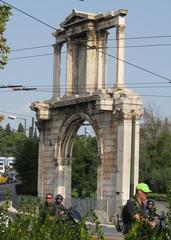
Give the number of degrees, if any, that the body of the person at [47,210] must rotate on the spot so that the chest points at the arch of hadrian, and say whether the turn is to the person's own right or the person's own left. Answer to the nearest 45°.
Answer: approximately 180°

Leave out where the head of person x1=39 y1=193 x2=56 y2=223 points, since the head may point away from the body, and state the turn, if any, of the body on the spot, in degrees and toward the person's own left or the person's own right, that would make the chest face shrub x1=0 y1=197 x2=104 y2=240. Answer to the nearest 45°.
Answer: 0° — they already face it

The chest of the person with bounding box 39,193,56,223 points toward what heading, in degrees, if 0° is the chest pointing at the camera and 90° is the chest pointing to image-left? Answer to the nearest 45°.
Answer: approximately 0°
